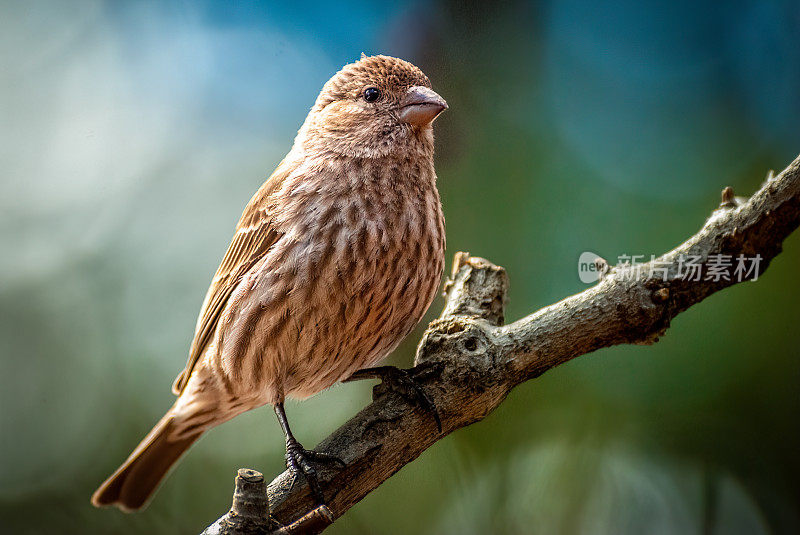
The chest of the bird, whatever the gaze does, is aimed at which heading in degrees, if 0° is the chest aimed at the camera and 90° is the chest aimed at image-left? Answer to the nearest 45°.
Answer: approximately 315°
